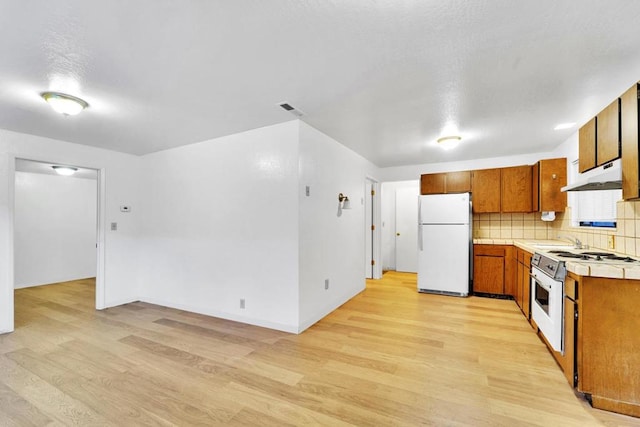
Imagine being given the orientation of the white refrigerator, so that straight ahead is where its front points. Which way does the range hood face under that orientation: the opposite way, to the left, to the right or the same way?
to the right

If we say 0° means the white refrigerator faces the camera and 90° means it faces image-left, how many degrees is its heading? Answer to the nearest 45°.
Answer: approximately 0°

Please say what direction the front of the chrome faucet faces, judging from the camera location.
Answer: facing to the left of the viewer

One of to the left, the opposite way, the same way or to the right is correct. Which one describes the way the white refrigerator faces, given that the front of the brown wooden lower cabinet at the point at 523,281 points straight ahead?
to the left

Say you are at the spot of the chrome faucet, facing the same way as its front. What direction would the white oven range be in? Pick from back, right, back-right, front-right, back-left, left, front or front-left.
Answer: left

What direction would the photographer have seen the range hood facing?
facing to the left of the viewer

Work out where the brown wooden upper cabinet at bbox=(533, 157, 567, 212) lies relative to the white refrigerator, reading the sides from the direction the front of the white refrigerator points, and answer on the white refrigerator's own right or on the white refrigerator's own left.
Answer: on the white refrigerator's own left

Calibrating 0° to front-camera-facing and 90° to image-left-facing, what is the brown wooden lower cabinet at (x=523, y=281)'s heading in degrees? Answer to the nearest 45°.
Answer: approximately 90°

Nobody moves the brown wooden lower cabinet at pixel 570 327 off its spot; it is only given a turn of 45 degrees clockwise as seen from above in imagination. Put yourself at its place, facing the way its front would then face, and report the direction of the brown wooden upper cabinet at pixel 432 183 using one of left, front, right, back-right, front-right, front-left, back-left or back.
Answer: front

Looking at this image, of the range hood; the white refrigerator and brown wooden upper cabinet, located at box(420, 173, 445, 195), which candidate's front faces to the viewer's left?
the range hood

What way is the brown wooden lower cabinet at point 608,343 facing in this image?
to the viewer's left

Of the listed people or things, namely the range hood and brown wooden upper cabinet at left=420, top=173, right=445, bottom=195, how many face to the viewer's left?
1
